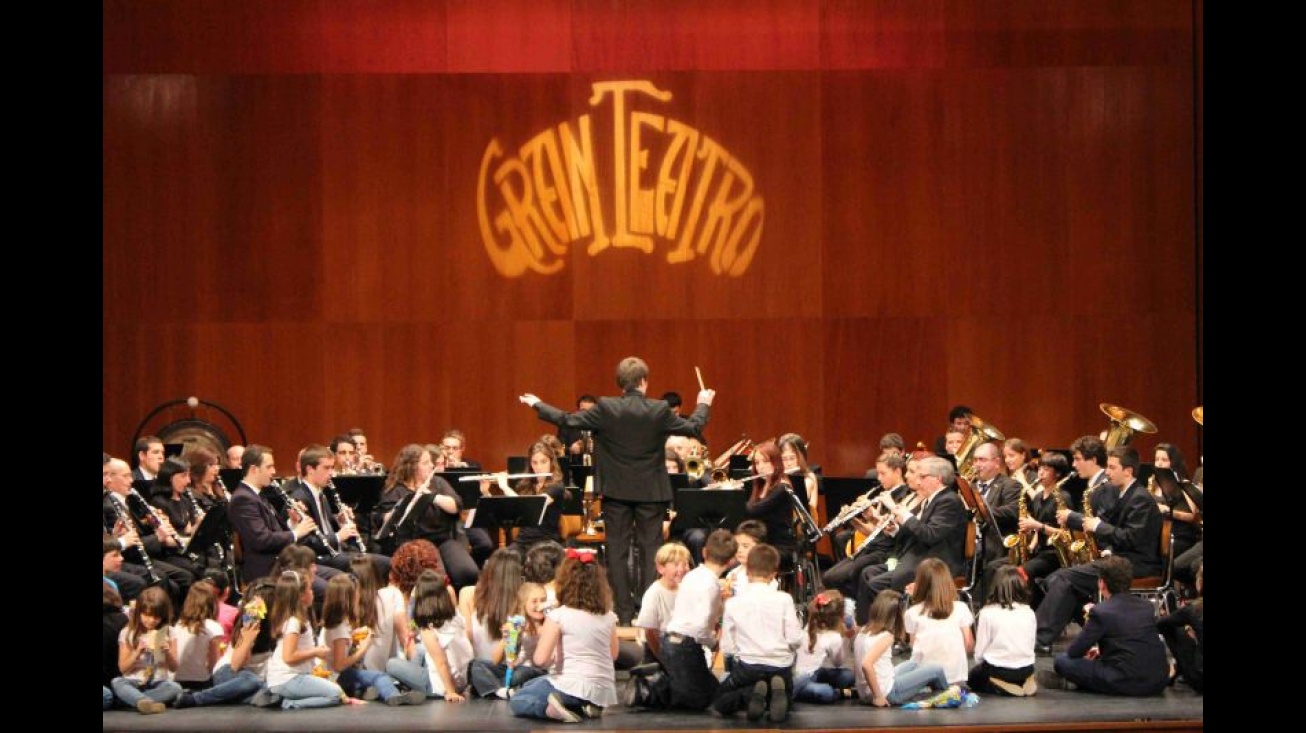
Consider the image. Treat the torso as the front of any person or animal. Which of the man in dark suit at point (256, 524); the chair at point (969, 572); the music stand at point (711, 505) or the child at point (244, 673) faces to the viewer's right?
the man in dark suit

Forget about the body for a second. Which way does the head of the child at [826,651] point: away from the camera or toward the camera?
away from the camera

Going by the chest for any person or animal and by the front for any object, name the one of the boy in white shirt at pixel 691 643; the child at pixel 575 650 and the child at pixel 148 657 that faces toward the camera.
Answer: the child at pixel 148 657

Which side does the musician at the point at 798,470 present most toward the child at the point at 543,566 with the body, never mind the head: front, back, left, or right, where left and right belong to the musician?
front

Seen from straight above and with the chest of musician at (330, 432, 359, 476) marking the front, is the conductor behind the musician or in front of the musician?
in front

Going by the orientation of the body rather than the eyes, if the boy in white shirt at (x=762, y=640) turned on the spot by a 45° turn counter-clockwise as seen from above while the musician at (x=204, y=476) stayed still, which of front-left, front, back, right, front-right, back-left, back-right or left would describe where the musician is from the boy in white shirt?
front

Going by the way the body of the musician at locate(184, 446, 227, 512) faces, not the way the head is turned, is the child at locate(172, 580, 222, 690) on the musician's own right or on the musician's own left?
on the musician's own right

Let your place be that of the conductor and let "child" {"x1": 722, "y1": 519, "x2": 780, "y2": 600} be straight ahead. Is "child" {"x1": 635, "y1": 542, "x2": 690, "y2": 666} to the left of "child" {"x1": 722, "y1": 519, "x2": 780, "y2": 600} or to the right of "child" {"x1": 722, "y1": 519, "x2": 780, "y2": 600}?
right

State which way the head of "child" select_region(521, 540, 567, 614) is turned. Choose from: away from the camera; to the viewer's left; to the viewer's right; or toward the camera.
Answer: away from the camera

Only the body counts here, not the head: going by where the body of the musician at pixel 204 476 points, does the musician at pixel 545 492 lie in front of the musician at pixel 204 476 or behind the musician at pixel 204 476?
in front

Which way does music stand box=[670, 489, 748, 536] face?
away from the camera

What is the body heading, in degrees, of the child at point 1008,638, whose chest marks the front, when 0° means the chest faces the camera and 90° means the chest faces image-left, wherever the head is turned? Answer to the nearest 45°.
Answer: approximately 180°

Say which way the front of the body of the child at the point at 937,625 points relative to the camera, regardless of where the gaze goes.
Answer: away from the camera

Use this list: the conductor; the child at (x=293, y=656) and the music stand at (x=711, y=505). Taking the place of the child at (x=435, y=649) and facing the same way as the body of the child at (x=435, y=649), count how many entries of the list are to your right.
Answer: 2

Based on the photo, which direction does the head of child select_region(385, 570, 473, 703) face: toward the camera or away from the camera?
away from the camera

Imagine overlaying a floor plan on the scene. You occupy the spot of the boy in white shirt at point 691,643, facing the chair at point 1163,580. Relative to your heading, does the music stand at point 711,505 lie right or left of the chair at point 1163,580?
left

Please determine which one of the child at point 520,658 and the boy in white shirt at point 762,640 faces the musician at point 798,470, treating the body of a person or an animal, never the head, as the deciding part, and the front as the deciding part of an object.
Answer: the boy in white shirt

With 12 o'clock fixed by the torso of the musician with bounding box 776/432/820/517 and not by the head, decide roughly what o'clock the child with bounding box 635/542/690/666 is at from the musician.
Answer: The child is roughly at 11 o'clock from the musician.
